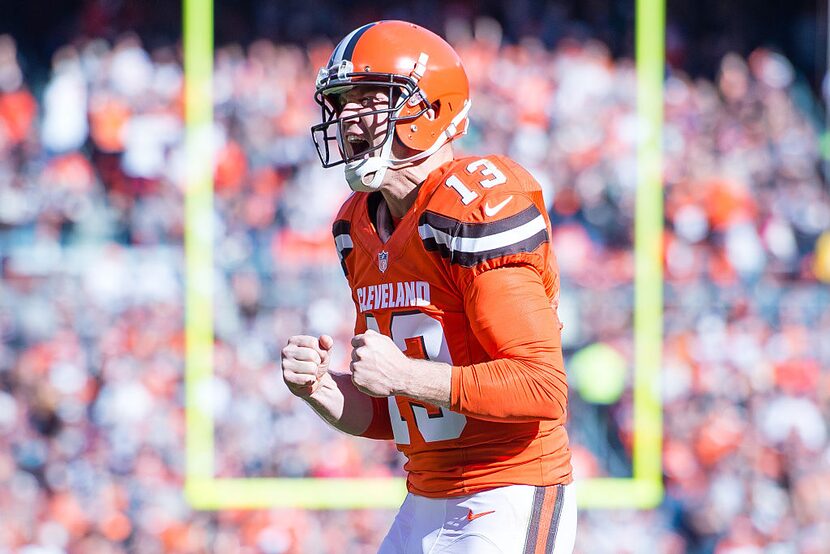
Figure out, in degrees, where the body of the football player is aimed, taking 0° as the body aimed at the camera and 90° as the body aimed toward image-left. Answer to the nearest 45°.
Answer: approximately 45°
